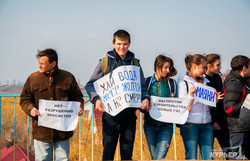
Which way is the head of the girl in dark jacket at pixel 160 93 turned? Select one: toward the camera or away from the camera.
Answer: toward the camera

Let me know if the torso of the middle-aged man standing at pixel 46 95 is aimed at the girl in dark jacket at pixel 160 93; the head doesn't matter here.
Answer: no

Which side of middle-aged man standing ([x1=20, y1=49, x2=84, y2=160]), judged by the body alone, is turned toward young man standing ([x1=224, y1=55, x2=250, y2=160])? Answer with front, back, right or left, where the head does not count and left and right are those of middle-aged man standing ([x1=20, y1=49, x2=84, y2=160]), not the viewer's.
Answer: left

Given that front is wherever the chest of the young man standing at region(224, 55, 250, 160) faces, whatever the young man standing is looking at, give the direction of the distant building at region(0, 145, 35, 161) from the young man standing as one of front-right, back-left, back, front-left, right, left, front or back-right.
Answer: back

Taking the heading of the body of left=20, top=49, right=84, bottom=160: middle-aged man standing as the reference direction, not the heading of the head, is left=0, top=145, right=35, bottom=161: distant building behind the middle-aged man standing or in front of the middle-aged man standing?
behind

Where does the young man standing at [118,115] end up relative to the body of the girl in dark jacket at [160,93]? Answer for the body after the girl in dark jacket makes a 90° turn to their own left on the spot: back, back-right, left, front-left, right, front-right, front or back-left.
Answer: back-right

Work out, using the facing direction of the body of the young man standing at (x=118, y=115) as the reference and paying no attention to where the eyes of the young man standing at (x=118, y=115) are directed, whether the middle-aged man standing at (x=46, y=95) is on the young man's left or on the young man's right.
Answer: on the young man's right

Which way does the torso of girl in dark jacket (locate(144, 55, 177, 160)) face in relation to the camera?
toward the camera

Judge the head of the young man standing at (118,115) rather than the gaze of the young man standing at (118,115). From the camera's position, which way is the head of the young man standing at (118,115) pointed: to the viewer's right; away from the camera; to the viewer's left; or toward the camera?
toward the camera

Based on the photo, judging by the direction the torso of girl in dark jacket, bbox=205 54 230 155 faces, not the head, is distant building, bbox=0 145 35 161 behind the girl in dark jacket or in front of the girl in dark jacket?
behind

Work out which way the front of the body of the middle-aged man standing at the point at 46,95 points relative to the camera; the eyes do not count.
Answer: toward the camera
